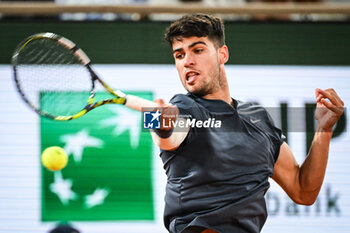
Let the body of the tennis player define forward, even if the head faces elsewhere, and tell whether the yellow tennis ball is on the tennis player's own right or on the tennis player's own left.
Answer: on the tennis player's own right

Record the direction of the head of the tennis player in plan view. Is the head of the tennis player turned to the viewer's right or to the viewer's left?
to the viewer's left

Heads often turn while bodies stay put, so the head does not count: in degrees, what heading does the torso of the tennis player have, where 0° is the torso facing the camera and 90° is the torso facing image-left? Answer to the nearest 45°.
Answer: approximately 0°
